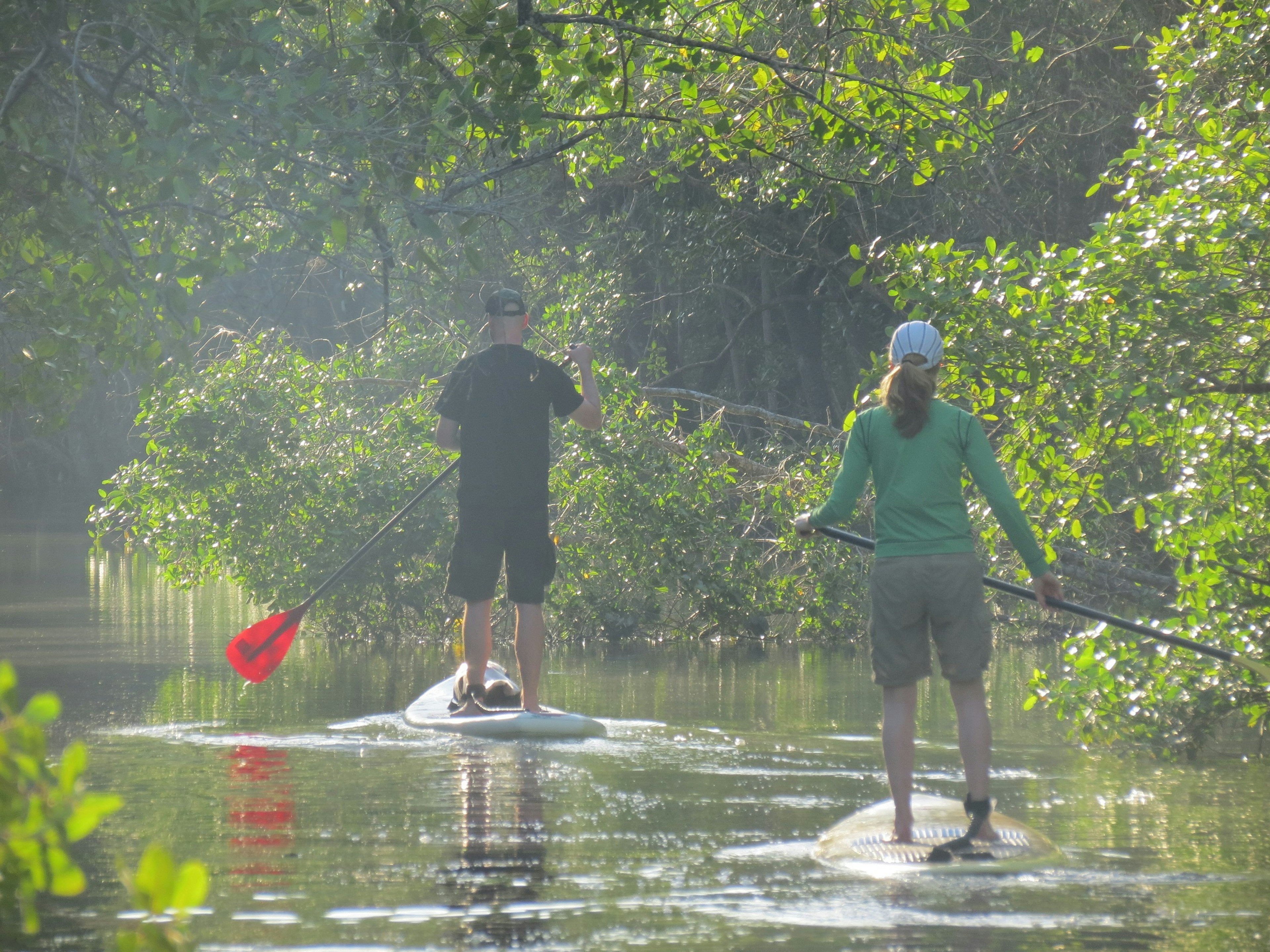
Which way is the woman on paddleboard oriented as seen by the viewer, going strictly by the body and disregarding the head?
away from the camera

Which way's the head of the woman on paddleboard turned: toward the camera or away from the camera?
away from the camera

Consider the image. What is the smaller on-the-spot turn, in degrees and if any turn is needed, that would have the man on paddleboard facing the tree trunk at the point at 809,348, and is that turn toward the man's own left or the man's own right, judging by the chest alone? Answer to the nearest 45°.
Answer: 0° — they already face it

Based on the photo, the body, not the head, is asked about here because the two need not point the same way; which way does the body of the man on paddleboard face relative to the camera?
away from the camera

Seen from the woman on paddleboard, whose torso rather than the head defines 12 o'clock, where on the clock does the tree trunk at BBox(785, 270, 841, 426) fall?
The tree trunk is roughly at 12 o'clock from the woman on paddleboard.

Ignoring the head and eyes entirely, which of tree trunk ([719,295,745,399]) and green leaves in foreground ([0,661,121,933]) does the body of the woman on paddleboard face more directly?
the tree trunk

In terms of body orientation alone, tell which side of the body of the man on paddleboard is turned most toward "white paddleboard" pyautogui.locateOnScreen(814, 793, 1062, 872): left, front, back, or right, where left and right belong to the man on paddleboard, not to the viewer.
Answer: back

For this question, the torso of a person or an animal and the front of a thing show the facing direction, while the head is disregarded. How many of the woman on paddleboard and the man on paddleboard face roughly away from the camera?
2

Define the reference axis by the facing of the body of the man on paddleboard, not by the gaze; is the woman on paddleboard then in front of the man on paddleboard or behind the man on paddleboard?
behind

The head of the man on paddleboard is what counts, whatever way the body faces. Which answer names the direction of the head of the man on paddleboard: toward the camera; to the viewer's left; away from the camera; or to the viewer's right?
away from the camera

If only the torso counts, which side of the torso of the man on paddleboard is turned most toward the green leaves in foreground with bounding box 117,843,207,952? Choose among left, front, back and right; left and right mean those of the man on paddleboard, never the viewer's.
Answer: back
